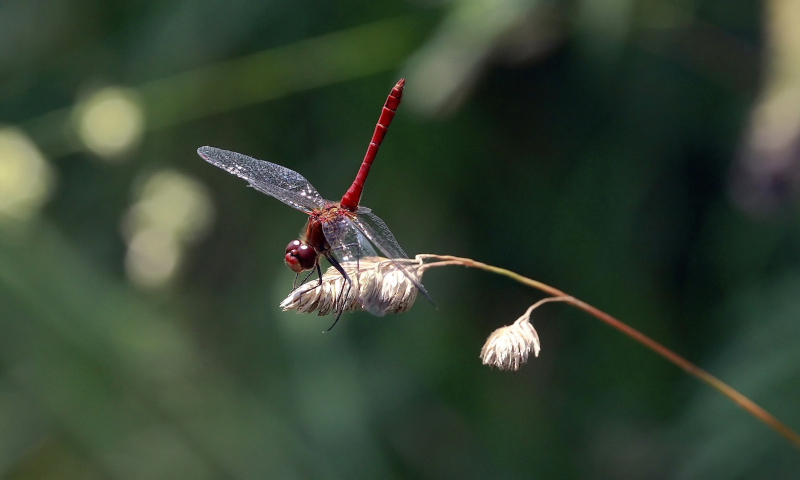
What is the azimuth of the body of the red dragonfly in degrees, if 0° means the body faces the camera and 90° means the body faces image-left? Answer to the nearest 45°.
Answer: approximately 45°
